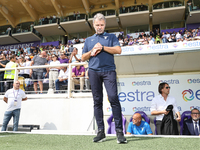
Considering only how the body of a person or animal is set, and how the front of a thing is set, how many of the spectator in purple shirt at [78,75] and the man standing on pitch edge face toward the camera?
2

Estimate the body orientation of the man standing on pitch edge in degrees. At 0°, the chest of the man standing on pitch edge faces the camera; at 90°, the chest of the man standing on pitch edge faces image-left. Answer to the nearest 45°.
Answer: approximately 0°

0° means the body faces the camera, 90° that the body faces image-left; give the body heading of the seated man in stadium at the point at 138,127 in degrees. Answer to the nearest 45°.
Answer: approximately 45°

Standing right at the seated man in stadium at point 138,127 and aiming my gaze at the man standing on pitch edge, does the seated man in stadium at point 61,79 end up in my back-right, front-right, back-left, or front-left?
back-right

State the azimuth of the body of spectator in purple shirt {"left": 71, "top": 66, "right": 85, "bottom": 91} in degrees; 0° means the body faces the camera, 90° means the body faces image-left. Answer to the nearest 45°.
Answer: approximately 0°

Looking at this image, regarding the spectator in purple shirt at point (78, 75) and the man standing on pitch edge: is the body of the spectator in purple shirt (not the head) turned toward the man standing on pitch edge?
yes
